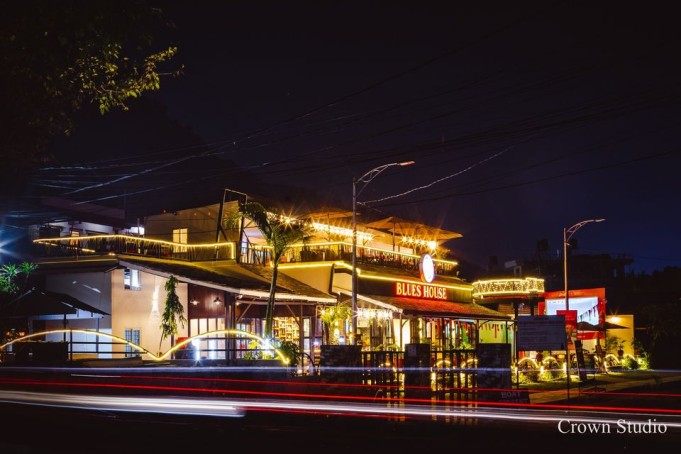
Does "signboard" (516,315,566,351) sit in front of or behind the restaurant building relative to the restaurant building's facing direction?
in front

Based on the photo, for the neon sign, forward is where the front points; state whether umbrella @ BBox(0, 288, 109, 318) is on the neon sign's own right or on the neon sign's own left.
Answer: on the neon sign's own right

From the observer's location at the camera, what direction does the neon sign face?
facing the viewer and to the right of the viewer

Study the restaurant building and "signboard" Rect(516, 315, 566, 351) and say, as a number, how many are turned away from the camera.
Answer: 0

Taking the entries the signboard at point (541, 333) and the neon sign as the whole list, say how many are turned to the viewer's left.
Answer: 0

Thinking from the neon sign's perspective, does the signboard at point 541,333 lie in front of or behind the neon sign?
in front

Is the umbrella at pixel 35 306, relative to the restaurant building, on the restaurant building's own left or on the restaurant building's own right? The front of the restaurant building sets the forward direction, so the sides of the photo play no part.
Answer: on the restaurant building's own right

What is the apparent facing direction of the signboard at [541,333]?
toward the camera
